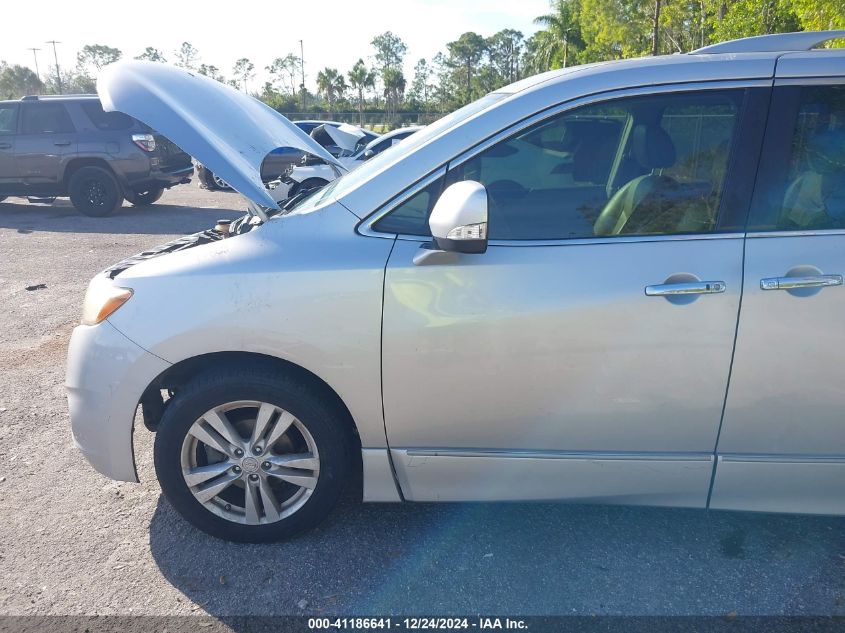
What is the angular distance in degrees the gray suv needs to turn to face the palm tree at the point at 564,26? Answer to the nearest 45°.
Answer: approximately 90° to its right

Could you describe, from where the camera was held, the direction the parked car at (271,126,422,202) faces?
facing the viewer and to the left of the viewer

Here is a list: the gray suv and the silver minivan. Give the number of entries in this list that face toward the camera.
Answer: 0

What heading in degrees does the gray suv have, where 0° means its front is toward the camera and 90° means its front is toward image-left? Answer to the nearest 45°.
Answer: approximately 135°

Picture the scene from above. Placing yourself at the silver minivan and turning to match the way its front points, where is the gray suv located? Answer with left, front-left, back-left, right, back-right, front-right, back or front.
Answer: front-right

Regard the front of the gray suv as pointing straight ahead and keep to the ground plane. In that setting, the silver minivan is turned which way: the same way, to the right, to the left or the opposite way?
the same way

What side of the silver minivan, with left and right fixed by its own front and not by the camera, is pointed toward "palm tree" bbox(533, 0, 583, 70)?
right

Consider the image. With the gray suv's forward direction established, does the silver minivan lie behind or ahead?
behind

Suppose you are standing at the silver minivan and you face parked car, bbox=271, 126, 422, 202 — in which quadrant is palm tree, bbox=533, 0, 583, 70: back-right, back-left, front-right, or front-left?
front-right

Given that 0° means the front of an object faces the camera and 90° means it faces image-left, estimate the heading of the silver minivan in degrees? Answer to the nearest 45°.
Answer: approximately 90°

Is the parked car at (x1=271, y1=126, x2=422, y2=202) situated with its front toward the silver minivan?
no

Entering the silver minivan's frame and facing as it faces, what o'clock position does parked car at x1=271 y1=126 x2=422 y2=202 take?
The parked car is roughly at 2 o'clock from the silver minivan.
